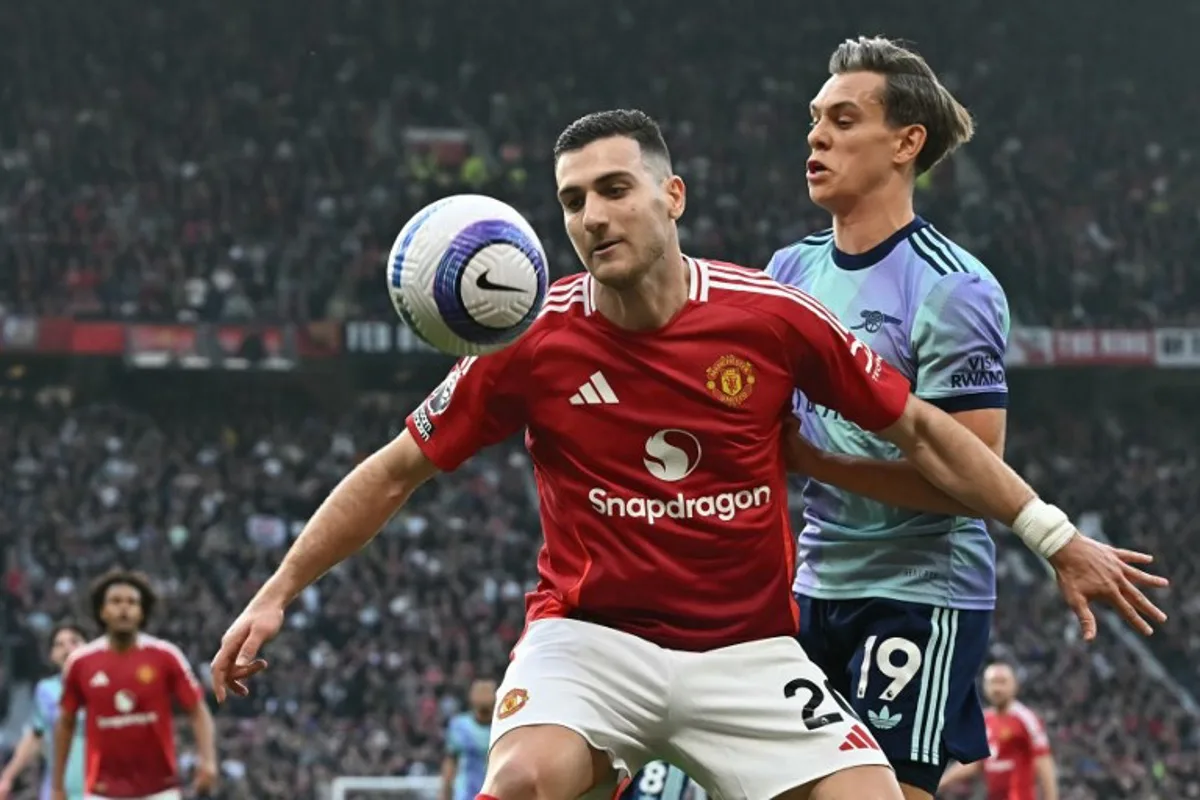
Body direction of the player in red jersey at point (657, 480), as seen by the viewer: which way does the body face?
toward the camera

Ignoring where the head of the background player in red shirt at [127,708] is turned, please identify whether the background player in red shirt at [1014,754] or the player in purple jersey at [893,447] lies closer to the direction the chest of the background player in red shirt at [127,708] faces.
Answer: the player in purple jersey

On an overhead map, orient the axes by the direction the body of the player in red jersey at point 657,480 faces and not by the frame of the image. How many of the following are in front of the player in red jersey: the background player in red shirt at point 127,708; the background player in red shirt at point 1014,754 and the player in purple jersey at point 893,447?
0

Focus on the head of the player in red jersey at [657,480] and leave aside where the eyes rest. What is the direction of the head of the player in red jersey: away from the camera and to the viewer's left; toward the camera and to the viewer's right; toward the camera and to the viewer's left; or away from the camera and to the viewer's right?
toward the camera and to the viewer's left

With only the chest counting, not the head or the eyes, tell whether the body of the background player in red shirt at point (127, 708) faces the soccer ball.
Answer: yes

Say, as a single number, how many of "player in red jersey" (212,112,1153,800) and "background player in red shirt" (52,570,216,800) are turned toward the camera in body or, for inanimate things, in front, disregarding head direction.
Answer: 2

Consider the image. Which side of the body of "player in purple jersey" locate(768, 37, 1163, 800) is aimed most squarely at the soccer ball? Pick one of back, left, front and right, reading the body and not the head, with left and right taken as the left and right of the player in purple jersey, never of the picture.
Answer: front

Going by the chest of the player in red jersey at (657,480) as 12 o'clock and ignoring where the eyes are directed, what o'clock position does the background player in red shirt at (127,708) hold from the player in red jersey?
The background player in red shirt is roughly at 5 o'clock from the player in red jersey.

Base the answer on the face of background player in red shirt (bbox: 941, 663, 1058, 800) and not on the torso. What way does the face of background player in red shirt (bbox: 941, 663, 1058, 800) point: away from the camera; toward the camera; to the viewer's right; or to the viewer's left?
toward the camera

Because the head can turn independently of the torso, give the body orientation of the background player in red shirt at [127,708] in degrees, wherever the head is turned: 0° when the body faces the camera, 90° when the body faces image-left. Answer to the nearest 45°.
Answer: approximately 0°

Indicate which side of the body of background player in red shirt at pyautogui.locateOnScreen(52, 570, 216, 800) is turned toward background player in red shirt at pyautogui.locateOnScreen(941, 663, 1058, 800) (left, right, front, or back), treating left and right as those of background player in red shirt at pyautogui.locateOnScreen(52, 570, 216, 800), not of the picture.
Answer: left

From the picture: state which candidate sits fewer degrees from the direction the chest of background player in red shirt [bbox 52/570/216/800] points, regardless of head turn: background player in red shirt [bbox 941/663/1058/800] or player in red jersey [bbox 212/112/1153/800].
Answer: the player in red jersey

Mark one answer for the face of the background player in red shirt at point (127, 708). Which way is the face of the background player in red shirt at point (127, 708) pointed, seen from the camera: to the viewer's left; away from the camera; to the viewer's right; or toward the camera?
toward the camera

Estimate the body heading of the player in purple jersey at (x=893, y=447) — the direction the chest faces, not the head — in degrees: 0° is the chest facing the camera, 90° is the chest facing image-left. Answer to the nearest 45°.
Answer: approximately 45°
